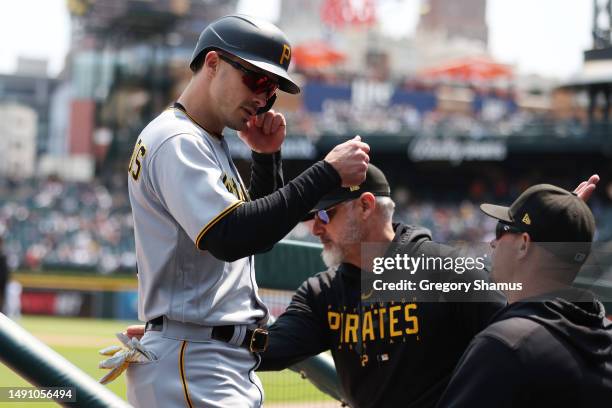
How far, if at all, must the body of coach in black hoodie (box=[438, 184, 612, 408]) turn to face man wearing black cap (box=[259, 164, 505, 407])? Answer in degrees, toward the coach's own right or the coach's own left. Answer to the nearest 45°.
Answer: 0° — they already face them

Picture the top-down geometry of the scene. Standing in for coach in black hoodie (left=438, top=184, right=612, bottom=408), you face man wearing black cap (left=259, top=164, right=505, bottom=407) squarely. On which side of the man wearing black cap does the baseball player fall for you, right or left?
left

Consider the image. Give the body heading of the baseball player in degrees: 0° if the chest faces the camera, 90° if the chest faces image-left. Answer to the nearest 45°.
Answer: approximately 270°

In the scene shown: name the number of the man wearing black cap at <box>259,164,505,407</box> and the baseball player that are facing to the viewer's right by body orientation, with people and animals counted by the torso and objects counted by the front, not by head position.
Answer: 1

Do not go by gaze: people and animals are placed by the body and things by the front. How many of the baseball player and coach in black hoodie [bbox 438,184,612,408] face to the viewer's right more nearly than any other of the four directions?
1

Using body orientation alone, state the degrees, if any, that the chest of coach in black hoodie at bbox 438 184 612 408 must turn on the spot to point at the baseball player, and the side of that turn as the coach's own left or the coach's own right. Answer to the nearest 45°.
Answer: approximately 45° to the coach's own left

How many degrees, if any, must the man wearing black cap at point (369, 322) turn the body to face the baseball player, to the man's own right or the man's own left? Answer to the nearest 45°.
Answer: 0° — they already face them

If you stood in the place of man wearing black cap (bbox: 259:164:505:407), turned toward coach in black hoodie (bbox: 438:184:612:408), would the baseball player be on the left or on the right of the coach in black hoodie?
right

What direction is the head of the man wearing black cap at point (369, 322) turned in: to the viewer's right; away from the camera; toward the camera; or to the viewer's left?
to the viewer's left

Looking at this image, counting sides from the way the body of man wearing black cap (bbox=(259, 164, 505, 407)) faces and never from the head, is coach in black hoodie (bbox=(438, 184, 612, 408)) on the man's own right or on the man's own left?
on the man's own left

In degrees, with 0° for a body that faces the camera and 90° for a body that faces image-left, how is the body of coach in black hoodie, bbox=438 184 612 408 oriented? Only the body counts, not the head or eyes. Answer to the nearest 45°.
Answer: approximately 135°
